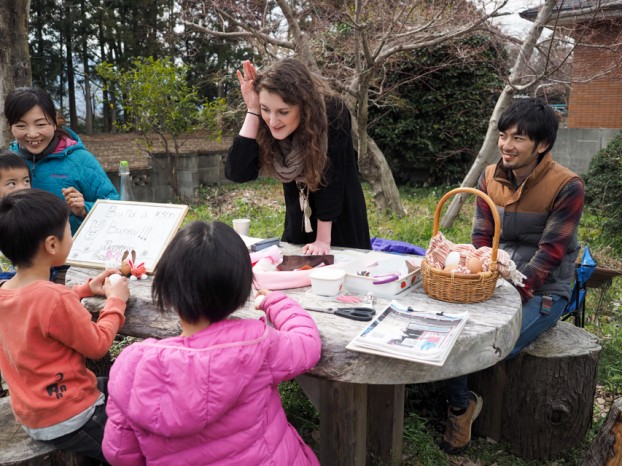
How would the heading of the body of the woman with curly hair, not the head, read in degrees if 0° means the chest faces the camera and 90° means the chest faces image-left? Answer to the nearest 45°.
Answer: approximately 45°

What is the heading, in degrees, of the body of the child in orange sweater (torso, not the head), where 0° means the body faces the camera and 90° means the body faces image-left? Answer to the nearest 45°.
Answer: approximately 225°

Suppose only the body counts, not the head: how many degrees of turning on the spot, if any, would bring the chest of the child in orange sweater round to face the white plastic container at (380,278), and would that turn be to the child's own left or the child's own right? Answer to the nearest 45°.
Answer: approximately 45° to the child's own right

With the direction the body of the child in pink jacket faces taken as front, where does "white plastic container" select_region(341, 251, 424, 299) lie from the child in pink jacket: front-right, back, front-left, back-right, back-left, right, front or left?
front-right

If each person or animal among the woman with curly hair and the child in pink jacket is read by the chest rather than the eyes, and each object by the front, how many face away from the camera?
1

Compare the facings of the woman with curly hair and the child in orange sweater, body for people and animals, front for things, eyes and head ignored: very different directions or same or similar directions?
very different directions

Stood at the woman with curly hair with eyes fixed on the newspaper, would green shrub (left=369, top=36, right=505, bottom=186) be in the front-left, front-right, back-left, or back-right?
back-left

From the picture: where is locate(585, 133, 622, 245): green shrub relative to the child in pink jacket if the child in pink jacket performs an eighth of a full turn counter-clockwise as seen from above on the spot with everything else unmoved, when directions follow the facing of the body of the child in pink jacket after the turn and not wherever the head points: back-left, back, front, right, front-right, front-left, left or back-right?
right

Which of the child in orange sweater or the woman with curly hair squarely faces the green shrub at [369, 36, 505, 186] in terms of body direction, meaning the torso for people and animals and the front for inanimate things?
the child in orange sweater

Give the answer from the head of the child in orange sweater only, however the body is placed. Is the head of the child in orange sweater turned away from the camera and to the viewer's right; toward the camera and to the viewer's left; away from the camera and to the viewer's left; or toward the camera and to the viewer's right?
away from the camera and to the viewer's right

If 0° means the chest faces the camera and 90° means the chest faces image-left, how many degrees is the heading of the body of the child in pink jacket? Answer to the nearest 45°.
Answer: approximately 180°

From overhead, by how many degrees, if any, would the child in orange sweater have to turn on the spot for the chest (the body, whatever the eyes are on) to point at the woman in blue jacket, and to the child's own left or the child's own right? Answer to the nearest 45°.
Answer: approximately 45° to the child's own left

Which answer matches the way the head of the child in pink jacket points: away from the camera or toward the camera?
away from the camera

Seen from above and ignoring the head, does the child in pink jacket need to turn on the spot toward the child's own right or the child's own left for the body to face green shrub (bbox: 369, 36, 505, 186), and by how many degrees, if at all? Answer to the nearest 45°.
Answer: approximately 45° to the child's own right

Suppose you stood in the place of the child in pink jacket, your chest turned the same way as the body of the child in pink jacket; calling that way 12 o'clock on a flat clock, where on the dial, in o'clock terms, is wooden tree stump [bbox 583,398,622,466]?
The wooden tree stump is roughly at 3 o'clock from the child in pink jacket.
